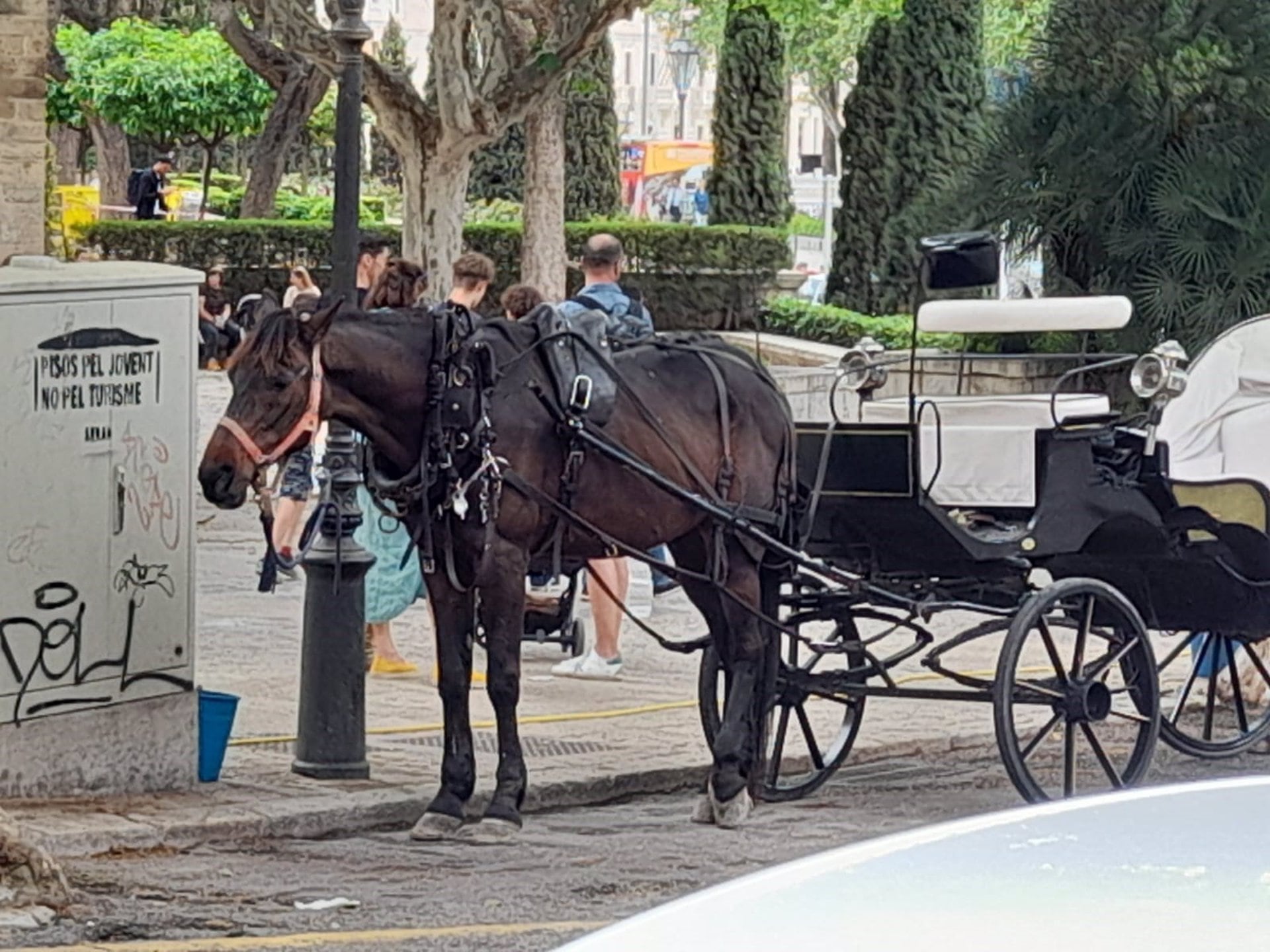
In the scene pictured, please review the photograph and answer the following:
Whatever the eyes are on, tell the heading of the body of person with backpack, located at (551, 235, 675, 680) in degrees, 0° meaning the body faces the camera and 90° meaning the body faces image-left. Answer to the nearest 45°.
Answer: approximately 135°

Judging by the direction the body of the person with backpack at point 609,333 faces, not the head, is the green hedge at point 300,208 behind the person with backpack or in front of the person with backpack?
in front

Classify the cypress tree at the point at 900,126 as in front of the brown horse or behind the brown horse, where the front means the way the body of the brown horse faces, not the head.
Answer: behind

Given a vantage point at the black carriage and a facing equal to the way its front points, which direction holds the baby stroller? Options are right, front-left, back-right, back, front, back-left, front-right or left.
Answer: right

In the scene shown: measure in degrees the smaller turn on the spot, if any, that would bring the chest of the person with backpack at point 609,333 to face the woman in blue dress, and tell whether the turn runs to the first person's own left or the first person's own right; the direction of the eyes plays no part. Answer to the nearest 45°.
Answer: approximately 45° to the first person's own left

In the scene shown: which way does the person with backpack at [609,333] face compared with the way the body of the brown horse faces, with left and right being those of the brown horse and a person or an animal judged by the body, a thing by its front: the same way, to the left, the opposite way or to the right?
to the right

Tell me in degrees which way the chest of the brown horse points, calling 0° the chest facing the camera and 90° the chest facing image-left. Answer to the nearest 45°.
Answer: approximately 45°

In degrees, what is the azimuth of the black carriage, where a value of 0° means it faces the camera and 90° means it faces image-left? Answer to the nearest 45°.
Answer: approximately 45°

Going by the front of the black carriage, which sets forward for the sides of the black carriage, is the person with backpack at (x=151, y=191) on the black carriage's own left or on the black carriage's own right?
on the black carriage's own right

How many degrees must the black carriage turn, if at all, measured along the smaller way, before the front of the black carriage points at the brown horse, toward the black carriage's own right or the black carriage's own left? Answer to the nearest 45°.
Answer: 0° — it already faces it

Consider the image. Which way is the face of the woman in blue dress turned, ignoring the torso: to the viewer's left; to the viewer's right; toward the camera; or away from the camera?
away from the camera
